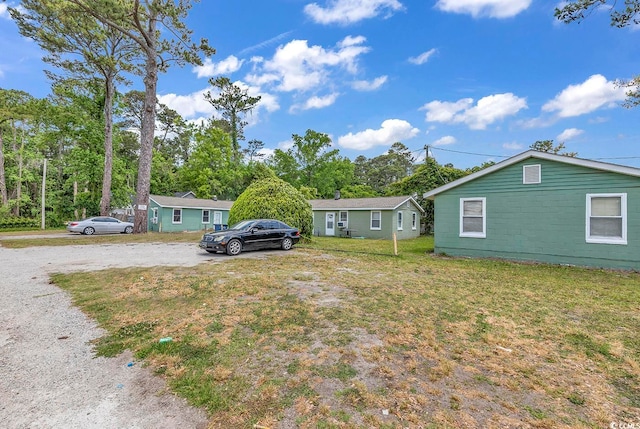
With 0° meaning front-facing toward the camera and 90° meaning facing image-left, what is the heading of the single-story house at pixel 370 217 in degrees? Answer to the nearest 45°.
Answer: approximately 45°

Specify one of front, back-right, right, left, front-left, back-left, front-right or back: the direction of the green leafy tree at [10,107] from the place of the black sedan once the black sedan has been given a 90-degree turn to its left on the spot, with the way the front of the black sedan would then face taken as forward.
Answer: back

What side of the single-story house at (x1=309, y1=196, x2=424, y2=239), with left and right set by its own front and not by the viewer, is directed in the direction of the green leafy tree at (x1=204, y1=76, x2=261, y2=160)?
right

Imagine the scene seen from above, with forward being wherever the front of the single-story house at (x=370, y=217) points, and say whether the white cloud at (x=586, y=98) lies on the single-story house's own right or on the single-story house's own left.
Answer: on the single-story house's own left

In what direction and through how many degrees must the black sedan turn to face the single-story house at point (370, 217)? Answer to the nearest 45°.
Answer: approximately 180°

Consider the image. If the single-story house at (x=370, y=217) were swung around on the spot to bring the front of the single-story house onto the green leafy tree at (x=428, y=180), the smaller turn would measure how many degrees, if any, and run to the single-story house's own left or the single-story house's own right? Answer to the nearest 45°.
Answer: approximately 180°

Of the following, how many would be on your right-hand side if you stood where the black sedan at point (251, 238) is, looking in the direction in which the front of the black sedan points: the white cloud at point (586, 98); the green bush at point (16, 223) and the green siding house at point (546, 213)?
1

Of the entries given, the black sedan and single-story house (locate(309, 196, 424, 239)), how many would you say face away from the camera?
0

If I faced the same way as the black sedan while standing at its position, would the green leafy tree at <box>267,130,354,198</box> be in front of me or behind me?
behind

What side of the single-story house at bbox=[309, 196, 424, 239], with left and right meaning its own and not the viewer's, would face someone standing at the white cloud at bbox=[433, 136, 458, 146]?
back
